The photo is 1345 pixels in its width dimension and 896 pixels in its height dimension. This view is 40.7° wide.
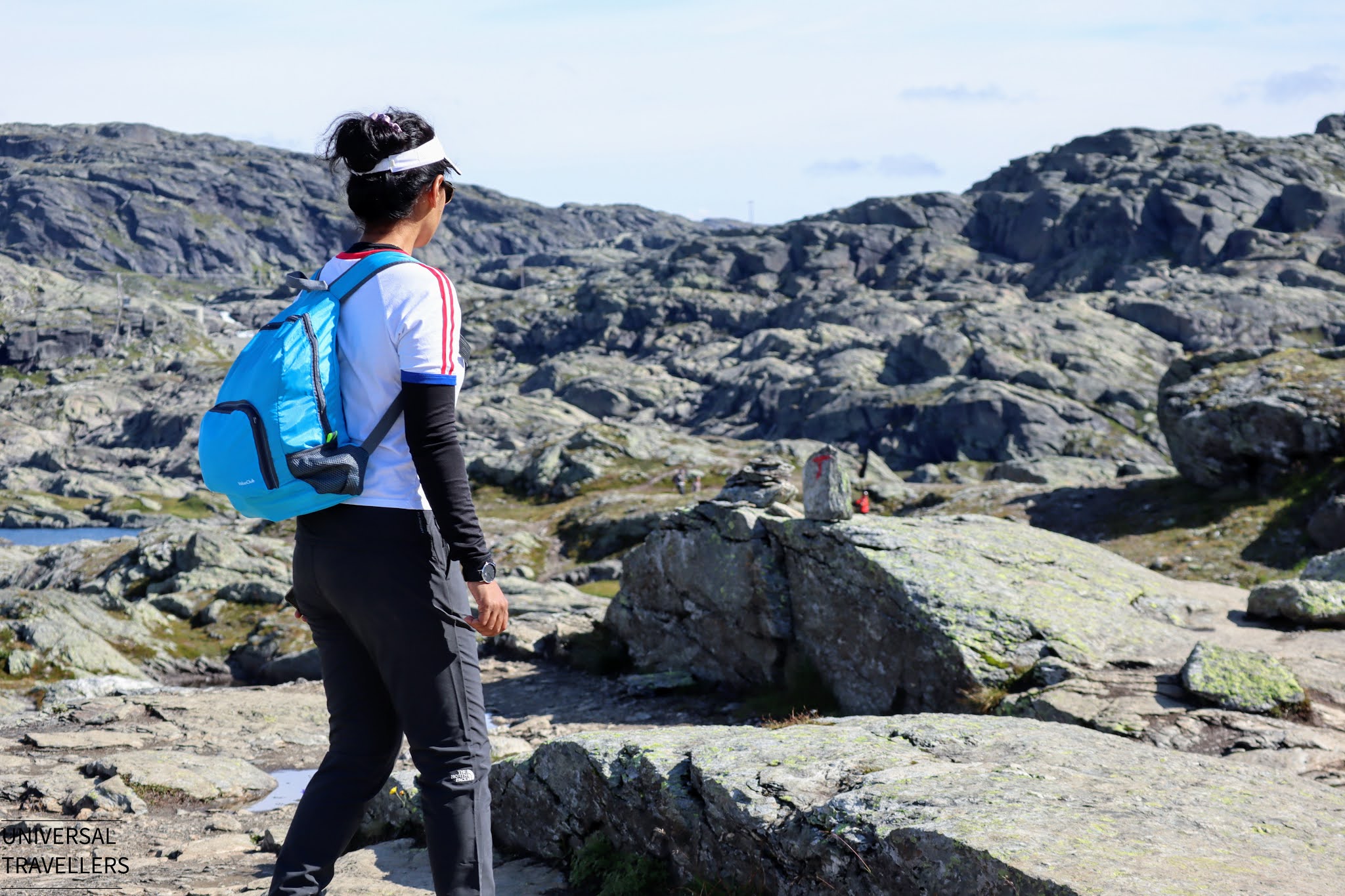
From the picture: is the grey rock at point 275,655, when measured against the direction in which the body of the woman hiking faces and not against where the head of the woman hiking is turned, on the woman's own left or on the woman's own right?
on the woman's own left

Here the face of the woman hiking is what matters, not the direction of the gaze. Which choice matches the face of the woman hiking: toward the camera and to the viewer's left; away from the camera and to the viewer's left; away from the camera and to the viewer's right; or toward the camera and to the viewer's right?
away from the camera and to the viewer's right

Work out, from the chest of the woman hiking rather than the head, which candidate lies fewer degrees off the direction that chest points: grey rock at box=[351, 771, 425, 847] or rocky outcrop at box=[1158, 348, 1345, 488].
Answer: the rocky outcrop

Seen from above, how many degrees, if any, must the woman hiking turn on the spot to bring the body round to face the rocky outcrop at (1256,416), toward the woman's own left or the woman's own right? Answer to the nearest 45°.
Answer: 0° — they already face it

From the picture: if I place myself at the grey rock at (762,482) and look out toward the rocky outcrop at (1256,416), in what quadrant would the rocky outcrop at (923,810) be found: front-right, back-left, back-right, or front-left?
back-right

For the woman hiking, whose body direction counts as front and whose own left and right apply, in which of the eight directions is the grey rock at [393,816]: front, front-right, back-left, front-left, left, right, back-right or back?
front-left

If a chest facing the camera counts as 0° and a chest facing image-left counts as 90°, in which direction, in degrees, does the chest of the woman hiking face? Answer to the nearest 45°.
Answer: approximately 225°

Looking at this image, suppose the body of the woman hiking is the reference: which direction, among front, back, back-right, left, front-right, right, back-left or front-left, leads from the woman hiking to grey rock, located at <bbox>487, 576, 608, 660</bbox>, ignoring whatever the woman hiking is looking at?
front-left

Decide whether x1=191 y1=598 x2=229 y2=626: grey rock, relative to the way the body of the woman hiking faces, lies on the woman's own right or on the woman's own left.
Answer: on the woman's own left
